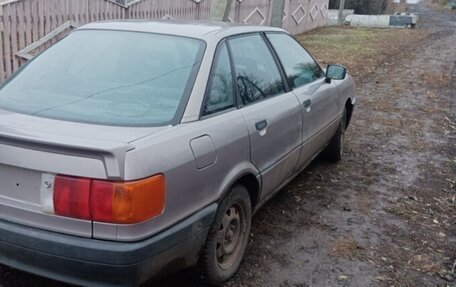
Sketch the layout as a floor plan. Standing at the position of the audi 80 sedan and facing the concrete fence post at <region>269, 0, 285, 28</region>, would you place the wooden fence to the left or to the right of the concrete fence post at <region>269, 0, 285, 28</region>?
left

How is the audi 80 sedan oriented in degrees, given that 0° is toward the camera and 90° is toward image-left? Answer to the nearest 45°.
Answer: approximately 225°

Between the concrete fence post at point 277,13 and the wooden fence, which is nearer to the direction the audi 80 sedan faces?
the concrete fence post

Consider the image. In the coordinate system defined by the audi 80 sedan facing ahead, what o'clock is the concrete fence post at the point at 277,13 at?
The concrete fence post is roughly at 11 o'clock from the audi 80 sedan.
